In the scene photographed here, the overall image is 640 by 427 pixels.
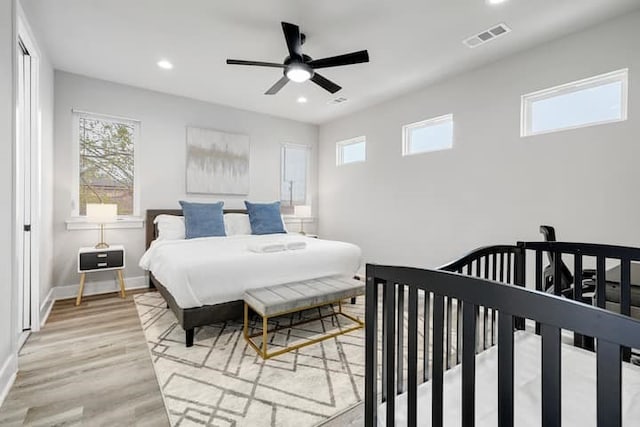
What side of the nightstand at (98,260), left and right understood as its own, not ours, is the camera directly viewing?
front

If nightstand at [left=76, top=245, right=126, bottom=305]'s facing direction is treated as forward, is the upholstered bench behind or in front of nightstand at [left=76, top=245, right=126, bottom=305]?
in front

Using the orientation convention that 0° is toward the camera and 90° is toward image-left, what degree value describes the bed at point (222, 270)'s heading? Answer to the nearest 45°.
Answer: approximately 315°

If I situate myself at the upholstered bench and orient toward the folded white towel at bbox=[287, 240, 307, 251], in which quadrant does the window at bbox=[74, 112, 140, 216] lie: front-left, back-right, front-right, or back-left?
front-left

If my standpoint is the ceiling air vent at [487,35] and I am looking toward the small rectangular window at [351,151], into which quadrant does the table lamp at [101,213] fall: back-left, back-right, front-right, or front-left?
front-left

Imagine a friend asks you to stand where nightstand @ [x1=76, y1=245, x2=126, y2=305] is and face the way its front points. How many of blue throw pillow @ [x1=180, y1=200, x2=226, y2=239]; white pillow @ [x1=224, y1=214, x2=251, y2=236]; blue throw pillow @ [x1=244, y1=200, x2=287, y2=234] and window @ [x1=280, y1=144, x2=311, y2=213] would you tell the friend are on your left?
4

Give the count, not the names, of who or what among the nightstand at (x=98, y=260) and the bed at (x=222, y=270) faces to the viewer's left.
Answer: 0

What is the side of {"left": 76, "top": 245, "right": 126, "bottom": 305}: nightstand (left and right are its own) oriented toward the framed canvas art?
left

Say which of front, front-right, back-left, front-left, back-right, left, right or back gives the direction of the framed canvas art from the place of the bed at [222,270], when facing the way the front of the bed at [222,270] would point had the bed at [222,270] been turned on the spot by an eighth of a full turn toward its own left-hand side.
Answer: left

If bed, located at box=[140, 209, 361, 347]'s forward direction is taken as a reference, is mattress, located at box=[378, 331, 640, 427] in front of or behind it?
in front

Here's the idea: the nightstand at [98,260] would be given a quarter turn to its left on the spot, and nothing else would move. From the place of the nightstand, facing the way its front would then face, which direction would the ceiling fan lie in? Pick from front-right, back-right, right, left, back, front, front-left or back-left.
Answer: front-right

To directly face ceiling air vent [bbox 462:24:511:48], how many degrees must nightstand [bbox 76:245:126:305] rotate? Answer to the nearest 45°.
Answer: approximately 45° to its left

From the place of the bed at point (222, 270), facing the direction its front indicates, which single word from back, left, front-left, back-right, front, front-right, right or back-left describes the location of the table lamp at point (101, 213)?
back

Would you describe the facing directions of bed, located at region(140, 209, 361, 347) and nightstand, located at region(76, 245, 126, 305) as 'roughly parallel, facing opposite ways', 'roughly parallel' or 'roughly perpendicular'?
roughly parallel

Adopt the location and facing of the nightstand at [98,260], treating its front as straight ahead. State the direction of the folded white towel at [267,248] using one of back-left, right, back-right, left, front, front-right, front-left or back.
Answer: front-left
